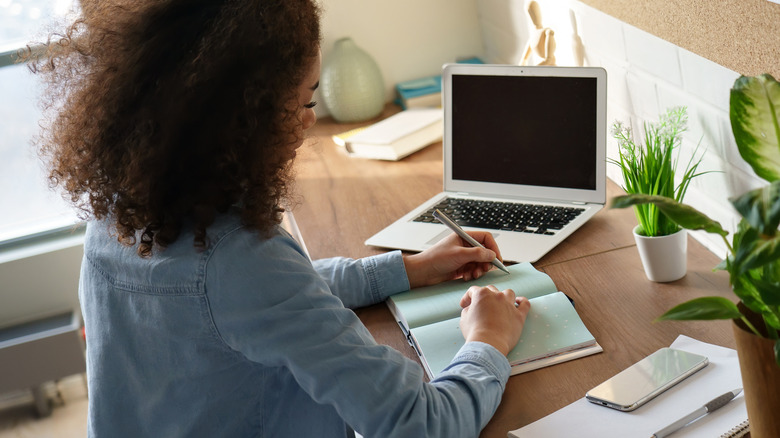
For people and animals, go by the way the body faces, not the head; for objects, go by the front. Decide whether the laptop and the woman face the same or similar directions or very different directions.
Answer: very different directions

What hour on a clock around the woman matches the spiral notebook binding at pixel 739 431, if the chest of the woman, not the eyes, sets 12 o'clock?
The spiral notebook binding is roughly at 2 o'clock from the woman.

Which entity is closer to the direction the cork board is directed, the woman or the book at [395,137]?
the woman

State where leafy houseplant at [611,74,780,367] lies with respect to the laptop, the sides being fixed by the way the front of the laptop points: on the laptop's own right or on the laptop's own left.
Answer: on the laptop's own left

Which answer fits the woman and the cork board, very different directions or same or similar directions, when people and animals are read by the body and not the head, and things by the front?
very different directions

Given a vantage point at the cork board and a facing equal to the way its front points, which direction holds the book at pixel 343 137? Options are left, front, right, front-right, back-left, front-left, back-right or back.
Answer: right

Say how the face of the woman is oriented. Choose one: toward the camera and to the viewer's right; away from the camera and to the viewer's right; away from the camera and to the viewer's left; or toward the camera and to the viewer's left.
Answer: away from the camera and to the viewer's right

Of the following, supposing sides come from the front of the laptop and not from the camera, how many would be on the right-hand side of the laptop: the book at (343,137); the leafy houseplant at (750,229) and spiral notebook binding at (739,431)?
1

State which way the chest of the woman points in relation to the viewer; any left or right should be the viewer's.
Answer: facing away from the viewer and to the right of the viewer

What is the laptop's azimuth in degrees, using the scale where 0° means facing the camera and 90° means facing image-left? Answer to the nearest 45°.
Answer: approximately 45°

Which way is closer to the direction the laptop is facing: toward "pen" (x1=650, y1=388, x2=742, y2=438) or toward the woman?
the woman
